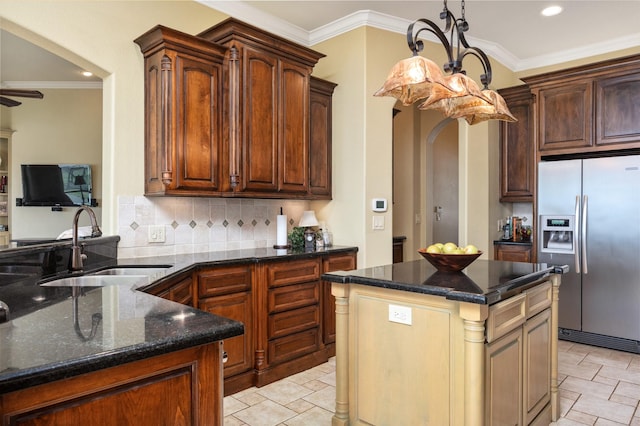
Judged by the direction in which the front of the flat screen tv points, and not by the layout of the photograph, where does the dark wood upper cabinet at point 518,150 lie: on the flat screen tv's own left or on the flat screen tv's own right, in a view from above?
on the flat screen tv's own left

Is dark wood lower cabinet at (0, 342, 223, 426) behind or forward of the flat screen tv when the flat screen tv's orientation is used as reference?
forward

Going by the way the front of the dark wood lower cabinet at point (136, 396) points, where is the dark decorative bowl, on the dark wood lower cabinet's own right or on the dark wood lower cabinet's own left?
on the dark wood lower cabinet's own left

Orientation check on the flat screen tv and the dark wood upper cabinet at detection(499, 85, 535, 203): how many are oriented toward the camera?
2

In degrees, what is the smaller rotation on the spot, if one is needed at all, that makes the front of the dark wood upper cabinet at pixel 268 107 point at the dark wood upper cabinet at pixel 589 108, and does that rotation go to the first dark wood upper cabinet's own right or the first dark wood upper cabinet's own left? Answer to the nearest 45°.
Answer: approximately 45° to the first dark wood upper cabinet's own left

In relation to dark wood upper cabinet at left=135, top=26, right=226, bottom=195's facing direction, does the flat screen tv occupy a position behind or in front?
behind

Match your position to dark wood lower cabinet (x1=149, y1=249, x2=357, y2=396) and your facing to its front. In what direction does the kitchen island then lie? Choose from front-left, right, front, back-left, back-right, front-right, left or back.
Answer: front

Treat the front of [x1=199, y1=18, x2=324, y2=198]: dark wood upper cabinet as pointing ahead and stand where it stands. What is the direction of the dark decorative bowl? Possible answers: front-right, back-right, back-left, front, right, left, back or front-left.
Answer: front

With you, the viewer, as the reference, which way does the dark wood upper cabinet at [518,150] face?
facing the viewer

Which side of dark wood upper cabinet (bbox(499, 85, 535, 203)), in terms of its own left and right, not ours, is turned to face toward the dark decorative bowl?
front

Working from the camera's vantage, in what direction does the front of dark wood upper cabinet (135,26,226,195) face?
facing the viewer and to the right of the viewer

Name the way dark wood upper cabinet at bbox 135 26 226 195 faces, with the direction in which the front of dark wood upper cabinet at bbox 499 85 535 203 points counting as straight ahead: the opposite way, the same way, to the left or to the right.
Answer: to the left
